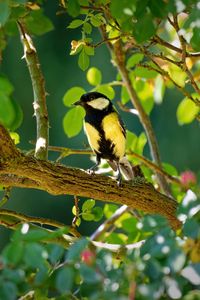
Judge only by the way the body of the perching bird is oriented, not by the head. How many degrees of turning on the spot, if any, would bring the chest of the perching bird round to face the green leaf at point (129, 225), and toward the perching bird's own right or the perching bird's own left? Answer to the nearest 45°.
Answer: approximately 45° to the perching bird's own left

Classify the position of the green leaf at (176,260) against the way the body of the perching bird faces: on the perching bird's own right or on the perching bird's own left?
on the perching bird's own left

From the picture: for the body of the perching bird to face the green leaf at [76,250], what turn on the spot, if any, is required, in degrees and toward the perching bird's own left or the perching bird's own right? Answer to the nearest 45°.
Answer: approximately 45° to the perching bird's own left

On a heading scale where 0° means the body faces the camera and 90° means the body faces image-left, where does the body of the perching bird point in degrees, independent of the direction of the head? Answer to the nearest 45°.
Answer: approximately 45°

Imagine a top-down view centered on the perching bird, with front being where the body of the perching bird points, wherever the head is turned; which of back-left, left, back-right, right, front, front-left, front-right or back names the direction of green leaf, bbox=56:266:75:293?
front-left
